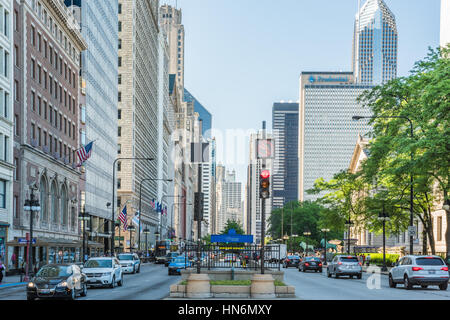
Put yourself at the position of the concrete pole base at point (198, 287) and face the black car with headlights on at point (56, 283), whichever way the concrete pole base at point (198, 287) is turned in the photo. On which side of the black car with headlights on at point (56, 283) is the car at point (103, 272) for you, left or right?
right

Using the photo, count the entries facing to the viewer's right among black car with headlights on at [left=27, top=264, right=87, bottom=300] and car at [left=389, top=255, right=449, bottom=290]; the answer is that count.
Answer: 0

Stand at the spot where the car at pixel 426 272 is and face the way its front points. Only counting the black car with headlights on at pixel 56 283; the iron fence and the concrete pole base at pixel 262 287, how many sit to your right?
0

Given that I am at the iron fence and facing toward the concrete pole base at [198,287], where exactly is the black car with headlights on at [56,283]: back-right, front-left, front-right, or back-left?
front-right

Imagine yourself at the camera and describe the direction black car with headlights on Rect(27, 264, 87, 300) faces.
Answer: facing the viewer and to the left of the viewer

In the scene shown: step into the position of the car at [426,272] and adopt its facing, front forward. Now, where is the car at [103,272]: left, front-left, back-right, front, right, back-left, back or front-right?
front-left

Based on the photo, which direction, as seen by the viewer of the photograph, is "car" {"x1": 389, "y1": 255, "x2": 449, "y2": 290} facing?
facing away from the viewer and to the left of the viewer

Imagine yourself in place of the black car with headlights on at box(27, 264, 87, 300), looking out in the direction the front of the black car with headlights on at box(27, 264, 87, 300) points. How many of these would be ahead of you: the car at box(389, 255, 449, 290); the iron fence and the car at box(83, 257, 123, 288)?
0

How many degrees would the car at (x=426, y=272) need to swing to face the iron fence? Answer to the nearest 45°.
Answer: approximately 90° to its left

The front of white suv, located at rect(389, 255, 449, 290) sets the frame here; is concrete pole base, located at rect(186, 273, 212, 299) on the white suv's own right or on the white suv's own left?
on the white suv's own left

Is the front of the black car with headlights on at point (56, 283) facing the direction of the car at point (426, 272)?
no

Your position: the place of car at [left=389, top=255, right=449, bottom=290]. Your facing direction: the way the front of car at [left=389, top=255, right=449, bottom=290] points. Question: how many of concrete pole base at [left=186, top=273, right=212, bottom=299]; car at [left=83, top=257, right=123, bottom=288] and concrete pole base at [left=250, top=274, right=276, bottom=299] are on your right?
0

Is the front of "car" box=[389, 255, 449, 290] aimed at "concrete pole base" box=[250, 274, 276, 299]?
no
